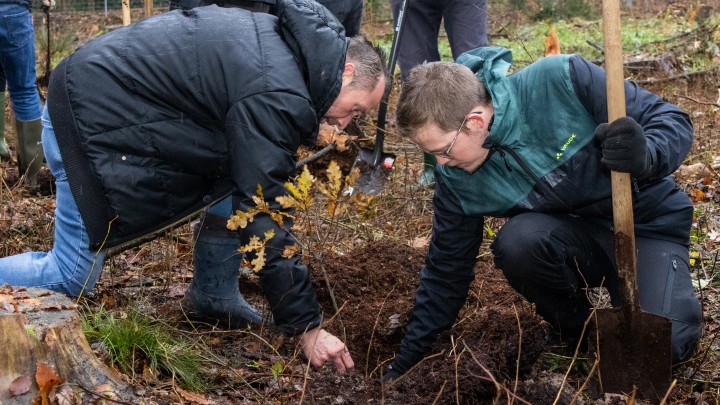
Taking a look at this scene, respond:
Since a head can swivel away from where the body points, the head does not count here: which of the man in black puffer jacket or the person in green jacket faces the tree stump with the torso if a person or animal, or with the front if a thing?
the person in green jacket

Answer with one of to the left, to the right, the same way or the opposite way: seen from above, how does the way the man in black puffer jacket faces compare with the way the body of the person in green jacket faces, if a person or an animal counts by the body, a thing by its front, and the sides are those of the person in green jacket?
the opposite way

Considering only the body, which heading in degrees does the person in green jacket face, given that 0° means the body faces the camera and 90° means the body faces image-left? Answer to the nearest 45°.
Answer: approximately 45°

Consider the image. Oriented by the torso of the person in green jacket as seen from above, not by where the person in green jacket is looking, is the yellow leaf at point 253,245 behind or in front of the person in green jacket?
in front

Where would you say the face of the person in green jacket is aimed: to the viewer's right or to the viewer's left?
to the viewer's left

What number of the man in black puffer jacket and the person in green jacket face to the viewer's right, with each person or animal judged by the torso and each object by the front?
1

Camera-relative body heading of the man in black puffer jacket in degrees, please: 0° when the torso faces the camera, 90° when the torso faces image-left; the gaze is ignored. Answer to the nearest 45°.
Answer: approximately 270°

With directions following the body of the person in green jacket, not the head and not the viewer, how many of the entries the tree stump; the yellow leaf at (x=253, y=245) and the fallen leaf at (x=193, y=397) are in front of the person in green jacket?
3

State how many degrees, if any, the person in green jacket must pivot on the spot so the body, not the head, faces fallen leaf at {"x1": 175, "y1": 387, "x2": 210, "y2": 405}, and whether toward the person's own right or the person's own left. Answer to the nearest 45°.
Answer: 0° — they already face it
